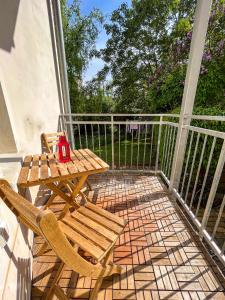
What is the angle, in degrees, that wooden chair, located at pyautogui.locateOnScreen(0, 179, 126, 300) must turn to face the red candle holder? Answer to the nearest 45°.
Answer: approximately 45° to its left

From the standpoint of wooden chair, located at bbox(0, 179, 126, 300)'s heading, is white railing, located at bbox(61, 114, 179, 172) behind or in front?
in front

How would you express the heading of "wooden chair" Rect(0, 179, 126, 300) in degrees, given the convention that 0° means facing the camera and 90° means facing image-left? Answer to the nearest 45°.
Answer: approximately 225°

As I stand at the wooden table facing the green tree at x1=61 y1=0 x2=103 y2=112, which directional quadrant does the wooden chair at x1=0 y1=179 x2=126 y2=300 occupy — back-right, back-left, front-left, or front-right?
back-right

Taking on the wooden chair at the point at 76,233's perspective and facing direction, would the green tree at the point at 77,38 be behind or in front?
in front
